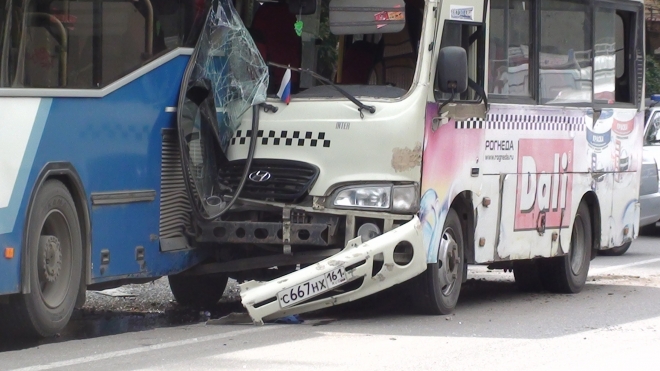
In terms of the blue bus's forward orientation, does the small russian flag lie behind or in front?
behind

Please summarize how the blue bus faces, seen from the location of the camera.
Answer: facing the viewer and to the left of the viewer
